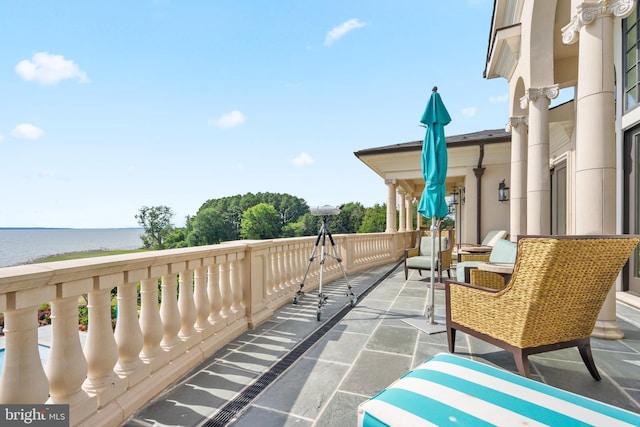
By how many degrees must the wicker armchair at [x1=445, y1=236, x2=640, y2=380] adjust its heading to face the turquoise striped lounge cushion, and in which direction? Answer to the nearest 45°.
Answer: approximately 135° to its left

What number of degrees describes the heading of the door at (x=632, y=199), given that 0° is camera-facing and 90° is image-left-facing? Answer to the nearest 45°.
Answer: approximately 45°

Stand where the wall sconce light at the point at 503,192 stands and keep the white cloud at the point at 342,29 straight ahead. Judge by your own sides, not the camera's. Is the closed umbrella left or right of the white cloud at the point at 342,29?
left

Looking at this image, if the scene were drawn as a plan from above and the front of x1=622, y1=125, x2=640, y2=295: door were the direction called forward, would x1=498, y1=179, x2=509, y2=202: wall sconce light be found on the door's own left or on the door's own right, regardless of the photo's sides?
on the door's own right

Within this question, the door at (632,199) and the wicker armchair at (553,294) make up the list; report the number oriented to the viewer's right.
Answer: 0

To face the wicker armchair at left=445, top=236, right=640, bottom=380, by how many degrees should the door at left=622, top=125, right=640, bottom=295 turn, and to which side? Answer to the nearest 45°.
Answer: approximately 45° to its left

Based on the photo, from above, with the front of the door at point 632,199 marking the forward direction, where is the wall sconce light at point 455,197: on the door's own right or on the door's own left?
on the door's own right

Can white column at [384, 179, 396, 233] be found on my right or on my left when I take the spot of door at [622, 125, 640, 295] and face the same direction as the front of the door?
on my right

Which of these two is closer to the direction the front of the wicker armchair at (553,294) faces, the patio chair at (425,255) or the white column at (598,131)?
the patio chair

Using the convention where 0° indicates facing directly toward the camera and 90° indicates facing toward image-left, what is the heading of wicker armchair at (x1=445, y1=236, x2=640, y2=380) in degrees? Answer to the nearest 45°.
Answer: approximately 135°

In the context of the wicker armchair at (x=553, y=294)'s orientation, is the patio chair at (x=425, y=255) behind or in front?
in front

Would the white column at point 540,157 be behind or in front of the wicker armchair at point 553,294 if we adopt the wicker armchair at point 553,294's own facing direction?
in front
